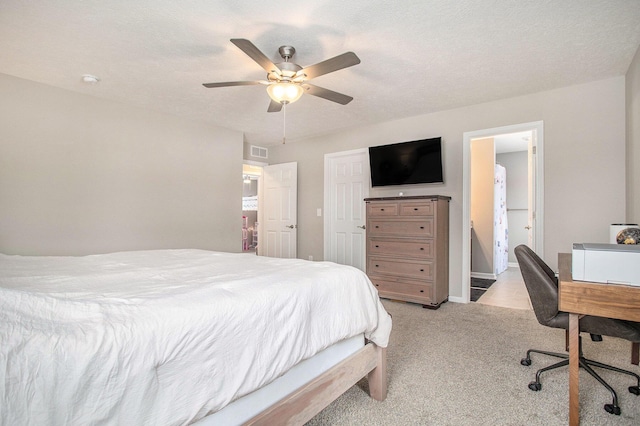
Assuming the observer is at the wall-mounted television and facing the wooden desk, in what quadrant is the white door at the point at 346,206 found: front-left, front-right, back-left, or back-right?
back-right

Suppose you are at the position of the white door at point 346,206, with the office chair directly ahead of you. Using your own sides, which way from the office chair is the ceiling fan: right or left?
right

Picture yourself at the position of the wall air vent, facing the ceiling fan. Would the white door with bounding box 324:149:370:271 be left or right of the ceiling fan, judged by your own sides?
left

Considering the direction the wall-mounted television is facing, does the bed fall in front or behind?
in front

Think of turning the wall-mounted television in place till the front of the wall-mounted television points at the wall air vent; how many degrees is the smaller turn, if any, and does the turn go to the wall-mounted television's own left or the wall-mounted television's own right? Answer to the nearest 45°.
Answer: approximately 45° to the wall-mounted television's own right

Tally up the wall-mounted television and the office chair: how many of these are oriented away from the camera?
0

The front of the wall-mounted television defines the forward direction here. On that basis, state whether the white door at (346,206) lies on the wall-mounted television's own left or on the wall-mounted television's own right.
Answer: on the wall-mounted television's own right

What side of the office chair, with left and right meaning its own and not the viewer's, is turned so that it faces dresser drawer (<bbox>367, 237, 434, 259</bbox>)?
back

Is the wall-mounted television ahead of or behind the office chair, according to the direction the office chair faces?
behind

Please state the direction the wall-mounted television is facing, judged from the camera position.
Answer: facing the viewer and to the left of the viewer

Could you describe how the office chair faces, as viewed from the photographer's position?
facing the viewer and to the right of the viewer
